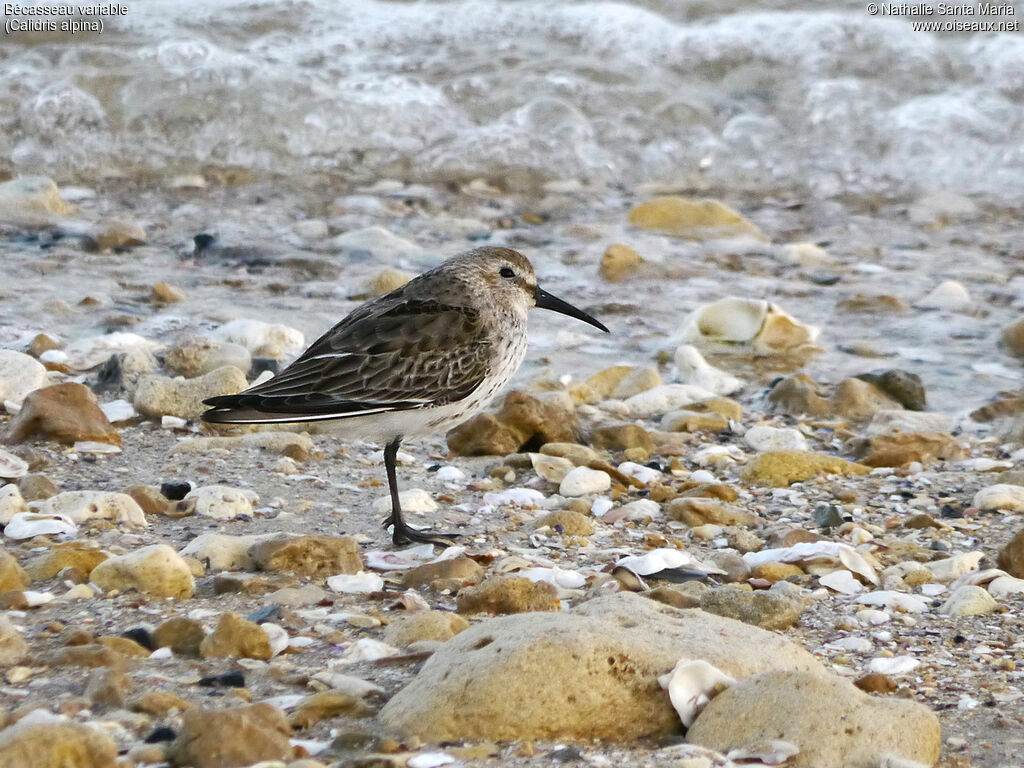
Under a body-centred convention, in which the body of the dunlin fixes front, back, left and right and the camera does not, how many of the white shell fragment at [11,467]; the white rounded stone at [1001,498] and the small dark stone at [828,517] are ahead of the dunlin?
2

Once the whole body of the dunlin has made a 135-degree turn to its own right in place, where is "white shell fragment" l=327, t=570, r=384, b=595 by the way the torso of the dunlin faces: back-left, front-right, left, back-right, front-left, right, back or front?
front-left

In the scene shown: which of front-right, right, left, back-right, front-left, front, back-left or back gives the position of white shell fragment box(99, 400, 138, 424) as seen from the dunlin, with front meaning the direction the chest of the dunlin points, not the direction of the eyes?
back-left

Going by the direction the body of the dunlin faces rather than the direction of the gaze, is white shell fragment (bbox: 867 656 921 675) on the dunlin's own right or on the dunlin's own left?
on the dunlin's own right

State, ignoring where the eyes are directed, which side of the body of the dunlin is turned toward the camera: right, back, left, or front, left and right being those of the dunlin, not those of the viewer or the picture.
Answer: right

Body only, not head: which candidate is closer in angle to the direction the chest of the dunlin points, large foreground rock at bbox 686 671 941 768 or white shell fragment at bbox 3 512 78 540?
the large foreground rock

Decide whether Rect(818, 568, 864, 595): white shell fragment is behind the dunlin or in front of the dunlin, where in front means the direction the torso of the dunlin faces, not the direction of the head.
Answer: in front

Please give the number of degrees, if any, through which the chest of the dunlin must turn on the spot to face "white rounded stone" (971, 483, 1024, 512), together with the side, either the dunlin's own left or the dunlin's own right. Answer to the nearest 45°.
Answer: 0° — it already faces it

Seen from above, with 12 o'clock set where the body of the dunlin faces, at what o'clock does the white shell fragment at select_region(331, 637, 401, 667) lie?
The white shell fragment is roughly at 3 o'clock from the dunlin.

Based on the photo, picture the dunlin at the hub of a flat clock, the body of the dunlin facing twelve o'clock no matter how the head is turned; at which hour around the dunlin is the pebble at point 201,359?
The pebble is roughly at 8 o'clock from the dunlin.

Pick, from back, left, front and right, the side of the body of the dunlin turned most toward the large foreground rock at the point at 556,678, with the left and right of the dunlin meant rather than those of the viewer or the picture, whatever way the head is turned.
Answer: right

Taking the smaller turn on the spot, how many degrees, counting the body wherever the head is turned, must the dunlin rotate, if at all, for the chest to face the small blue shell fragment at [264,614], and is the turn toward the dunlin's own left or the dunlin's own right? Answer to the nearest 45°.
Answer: approximately 90° to the dunlin's own right

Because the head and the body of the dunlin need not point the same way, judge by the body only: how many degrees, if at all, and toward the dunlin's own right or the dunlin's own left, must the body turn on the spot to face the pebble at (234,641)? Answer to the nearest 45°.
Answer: approximately 90° to the dunlin's own right

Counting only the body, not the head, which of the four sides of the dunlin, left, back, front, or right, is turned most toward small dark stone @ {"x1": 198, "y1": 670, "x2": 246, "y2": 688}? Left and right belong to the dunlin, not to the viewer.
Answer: right
